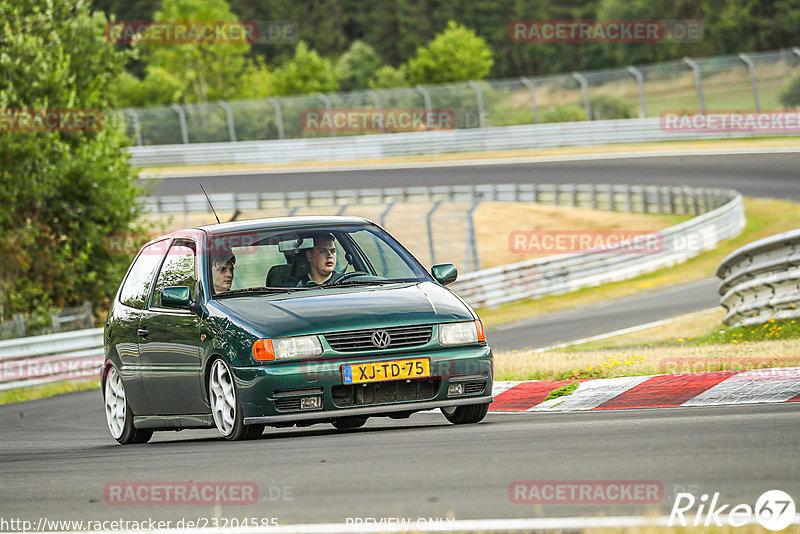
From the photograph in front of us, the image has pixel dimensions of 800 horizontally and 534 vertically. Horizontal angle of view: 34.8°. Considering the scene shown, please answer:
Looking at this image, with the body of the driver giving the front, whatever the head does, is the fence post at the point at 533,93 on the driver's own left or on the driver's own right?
on the driver's own left

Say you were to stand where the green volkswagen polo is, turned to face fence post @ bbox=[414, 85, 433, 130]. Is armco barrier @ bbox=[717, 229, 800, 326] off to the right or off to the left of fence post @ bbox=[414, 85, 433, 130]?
right

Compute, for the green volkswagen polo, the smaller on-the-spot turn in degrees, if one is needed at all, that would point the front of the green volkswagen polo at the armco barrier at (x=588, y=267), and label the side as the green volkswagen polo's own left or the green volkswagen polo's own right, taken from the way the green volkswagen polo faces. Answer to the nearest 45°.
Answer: approximately 135° to the green volkswagen polo's own left

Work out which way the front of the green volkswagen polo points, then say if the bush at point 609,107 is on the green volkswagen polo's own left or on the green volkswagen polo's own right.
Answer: on the green volkswagen polo's own left

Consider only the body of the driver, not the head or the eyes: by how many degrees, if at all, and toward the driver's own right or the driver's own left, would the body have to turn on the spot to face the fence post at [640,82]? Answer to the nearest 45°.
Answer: approximately 135° to the driver's own left

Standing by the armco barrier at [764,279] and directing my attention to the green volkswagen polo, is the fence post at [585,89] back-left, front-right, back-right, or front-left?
back-right
